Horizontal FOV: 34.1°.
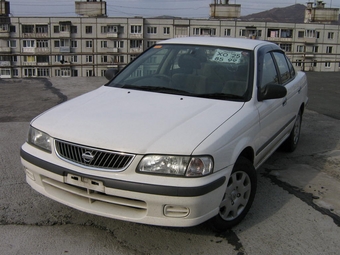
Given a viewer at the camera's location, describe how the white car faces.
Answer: facing the viewer and to the left of the viewer
